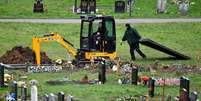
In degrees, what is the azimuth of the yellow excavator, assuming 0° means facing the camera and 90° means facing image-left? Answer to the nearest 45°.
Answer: approximately 90°

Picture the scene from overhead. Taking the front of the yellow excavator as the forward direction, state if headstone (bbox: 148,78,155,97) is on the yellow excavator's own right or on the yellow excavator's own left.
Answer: on the yellow excavator's own left

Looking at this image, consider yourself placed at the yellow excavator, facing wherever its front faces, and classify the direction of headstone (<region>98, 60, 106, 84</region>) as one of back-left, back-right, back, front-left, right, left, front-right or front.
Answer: left

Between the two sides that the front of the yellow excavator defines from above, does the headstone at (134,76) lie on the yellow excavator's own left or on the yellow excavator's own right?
on the yellow excavator's own left

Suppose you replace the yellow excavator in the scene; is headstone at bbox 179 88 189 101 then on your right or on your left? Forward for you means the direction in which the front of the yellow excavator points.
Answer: on your left

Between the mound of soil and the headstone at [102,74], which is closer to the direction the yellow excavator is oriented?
the mound of soil

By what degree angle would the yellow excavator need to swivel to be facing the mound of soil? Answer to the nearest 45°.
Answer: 0° — it already faces it
